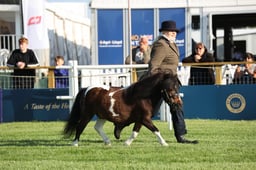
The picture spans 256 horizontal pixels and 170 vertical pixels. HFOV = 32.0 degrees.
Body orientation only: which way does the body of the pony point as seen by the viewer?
to the viewer's right

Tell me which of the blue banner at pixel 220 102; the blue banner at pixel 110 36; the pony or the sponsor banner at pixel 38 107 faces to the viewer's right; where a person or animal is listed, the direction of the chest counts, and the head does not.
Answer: the pony

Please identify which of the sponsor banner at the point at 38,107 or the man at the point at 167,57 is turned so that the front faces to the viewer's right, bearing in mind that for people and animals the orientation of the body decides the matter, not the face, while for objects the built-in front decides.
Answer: the man

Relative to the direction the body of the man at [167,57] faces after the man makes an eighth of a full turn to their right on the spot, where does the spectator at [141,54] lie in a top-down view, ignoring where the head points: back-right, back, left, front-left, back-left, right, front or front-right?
back-left

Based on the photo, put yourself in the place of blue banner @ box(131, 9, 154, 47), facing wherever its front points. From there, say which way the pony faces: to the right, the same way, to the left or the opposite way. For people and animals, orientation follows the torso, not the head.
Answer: to the left

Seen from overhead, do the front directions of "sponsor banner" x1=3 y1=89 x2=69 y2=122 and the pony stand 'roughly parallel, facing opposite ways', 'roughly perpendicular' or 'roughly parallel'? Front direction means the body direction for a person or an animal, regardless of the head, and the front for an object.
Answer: roughly perpendicular

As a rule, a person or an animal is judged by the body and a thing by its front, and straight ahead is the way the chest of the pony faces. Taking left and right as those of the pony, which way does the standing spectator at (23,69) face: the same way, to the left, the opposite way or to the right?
to the right
